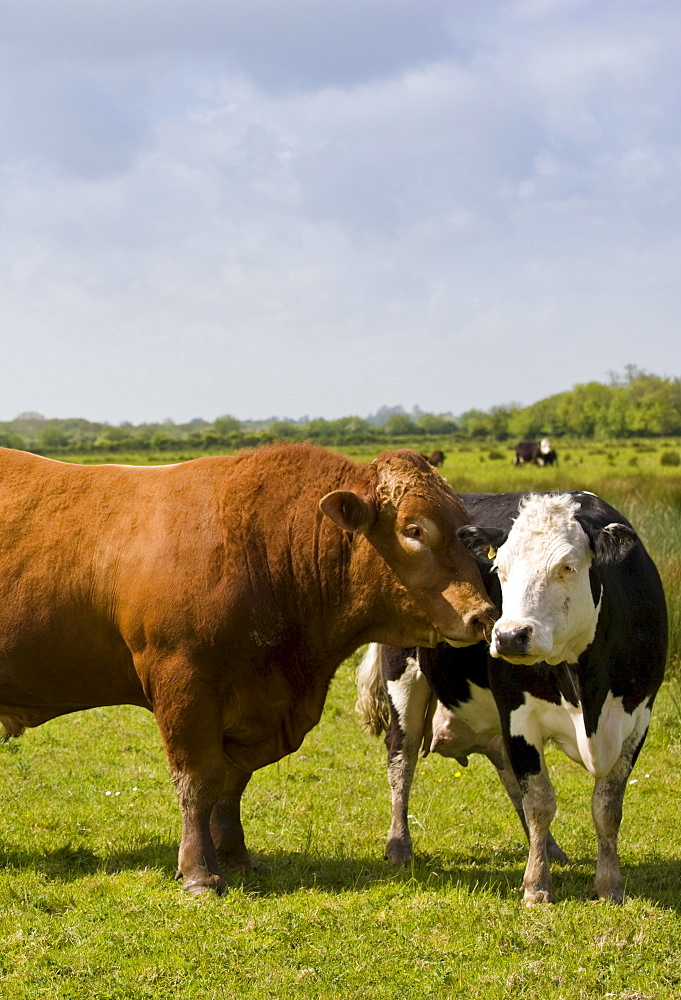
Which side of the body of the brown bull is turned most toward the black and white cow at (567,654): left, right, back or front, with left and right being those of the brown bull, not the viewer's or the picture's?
front

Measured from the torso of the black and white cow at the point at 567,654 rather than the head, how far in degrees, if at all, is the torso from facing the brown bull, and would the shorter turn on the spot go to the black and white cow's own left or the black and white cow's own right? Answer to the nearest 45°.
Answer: approximately 135° to the black and white cow's own right

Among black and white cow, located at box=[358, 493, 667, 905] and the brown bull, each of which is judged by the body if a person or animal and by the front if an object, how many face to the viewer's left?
0

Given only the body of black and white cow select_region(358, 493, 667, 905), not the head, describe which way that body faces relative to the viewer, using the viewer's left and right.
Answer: facing the viewer and to the right of the viewer

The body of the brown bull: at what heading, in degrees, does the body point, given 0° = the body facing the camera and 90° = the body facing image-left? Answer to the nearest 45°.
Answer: approximately 270°
